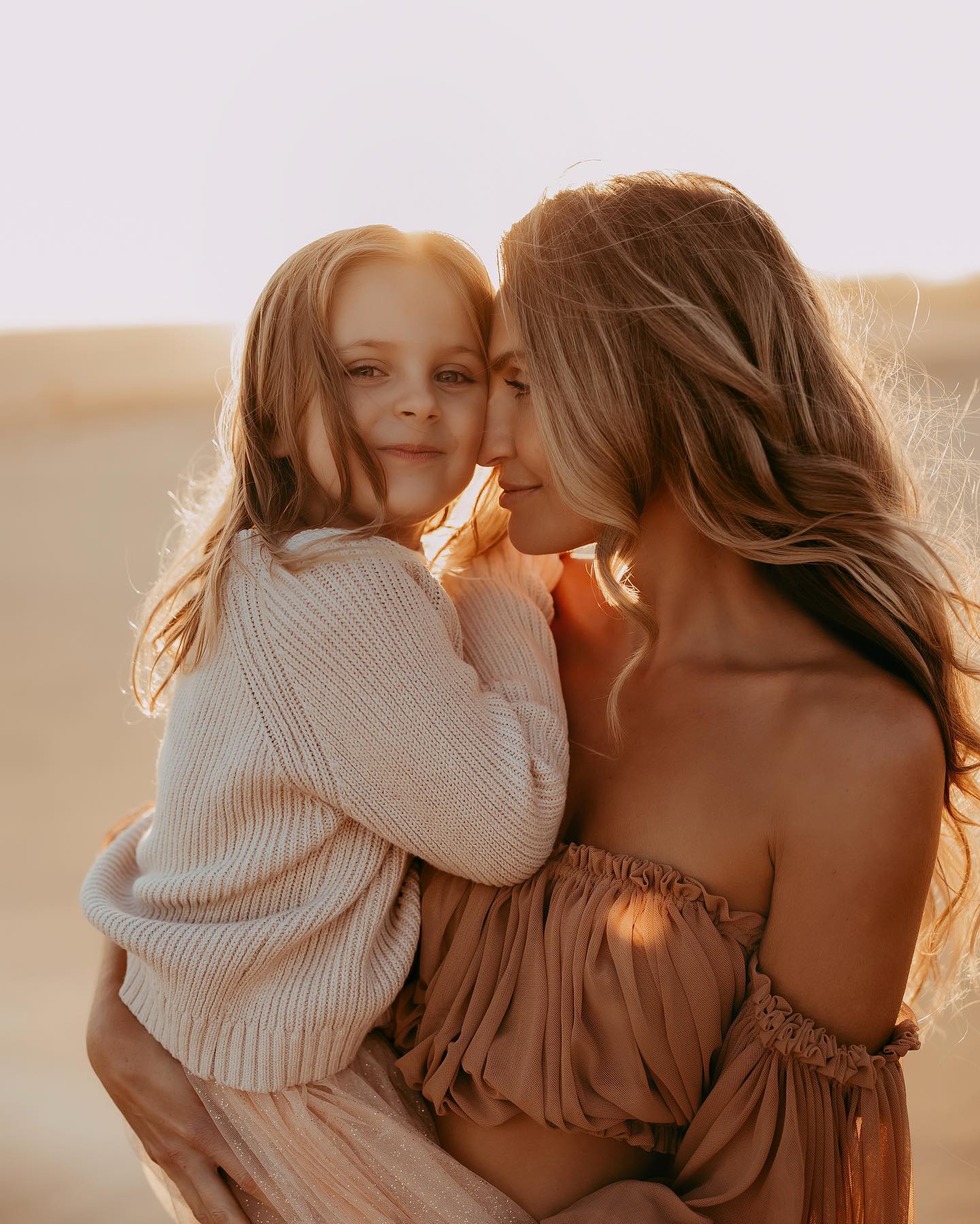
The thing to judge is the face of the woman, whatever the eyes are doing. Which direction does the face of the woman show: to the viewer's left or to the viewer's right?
to the viewer's left

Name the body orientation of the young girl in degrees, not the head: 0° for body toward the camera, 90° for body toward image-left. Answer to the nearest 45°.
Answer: approximately 270°

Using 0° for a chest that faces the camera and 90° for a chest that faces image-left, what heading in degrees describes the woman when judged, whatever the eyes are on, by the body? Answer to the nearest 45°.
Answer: approximately 45°
